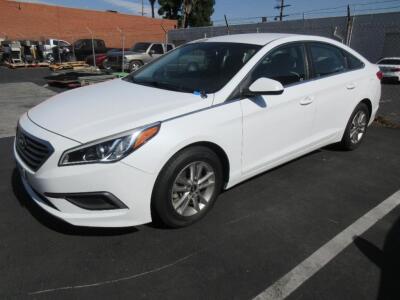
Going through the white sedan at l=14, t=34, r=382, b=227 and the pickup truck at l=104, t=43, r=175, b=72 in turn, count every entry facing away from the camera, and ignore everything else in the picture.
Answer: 0

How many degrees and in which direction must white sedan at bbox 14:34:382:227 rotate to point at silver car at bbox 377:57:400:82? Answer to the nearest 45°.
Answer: approximately 180°

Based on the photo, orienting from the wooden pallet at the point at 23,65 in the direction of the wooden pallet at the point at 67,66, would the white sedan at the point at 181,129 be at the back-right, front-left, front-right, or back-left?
front-right

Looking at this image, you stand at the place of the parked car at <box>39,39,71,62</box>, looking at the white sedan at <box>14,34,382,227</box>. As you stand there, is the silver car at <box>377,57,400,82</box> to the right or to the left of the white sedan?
left

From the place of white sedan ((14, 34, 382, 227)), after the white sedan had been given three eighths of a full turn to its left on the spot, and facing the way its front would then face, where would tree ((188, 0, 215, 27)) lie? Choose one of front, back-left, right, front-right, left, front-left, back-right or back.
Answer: left

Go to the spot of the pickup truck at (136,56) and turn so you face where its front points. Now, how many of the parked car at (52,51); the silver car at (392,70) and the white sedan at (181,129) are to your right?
1

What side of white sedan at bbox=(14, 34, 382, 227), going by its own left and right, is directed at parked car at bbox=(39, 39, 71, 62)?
right
